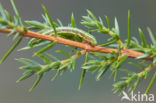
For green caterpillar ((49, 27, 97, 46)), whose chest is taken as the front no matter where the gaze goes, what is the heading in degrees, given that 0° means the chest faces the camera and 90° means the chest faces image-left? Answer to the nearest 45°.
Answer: approximately 270°
